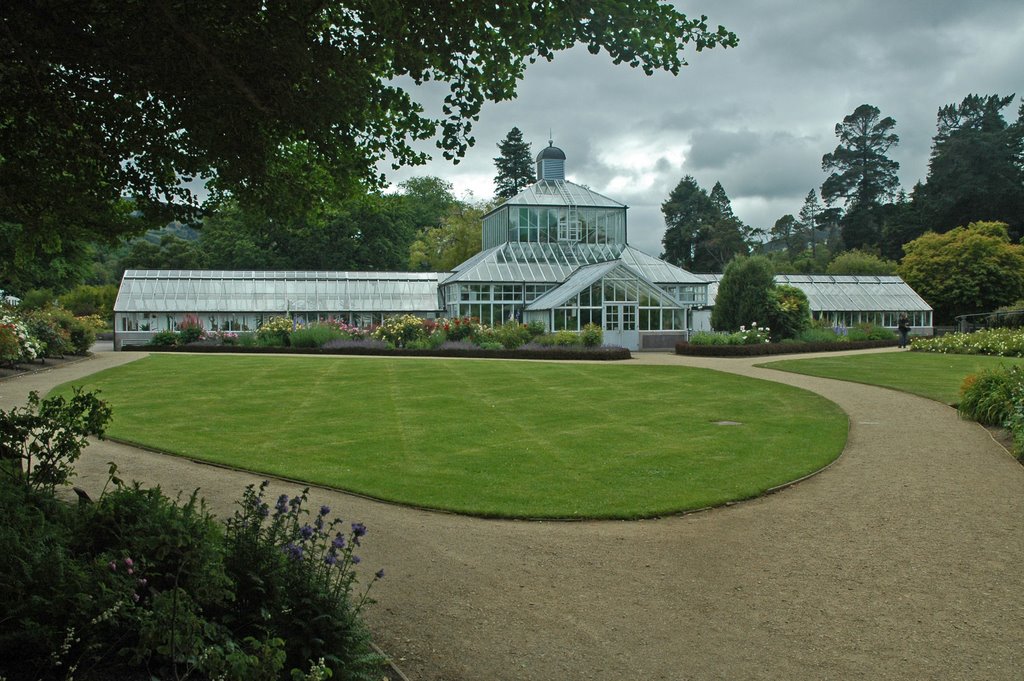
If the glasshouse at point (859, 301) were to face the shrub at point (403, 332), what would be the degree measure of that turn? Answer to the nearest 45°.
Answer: approximately 45° to its right

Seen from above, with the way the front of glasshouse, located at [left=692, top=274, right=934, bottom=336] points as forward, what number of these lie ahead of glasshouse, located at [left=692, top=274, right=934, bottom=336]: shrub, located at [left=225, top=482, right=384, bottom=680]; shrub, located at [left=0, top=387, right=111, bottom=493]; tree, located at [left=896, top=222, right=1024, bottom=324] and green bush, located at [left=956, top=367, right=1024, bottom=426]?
3

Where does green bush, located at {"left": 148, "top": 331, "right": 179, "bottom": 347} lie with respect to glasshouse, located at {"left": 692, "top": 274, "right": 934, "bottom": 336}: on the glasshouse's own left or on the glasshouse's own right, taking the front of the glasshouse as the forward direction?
on the glasshouse's own right

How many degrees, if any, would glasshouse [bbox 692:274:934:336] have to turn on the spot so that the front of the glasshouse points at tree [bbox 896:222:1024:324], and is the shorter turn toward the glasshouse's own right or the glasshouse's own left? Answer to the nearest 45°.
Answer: approximately 135° to the glasshouse's own left

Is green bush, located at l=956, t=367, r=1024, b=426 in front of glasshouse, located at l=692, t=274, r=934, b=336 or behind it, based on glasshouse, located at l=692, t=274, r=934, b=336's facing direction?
in front

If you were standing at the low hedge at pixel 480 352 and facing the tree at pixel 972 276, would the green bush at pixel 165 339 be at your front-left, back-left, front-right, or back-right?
back-left

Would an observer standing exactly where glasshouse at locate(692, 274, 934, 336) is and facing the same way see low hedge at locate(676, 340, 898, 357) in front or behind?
in front

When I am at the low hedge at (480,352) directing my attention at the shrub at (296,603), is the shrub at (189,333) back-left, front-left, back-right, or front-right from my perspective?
back-right

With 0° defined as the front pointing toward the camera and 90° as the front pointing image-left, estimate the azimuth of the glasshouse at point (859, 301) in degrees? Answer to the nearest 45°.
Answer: approximately 0°

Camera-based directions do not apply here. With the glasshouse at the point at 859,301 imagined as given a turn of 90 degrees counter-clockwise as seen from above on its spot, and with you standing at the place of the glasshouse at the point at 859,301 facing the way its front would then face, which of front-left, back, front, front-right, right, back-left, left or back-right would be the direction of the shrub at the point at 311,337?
back-right

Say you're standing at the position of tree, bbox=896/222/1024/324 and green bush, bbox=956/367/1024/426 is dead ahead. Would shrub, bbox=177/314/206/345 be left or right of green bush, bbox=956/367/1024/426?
right

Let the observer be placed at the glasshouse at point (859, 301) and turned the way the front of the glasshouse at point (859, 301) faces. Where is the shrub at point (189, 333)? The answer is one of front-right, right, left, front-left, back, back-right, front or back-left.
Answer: front-right

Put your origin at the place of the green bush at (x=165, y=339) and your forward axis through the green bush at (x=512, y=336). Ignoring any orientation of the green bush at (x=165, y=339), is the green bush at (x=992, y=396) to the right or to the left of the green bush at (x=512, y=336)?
right

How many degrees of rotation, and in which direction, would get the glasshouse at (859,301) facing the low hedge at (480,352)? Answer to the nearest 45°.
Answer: approximately 45° to its right
